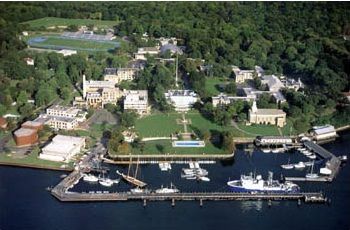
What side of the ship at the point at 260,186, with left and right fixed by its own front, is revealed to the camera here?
left

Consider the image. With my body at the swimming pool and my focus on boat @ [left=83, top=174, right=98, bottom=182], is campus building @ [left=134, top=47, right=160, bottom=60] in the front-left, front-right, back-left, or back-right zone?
back-right

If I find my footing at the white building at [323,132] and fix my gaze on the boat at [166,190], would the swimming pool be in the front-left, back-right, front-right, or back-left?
front-right

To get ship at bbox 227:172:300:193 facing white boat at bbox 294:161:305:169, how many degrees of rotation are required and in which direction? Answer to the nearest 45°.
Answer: approximately 135° to its right

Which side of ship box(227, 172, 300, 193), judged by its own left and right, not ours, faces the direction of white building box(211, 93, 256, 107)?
right
